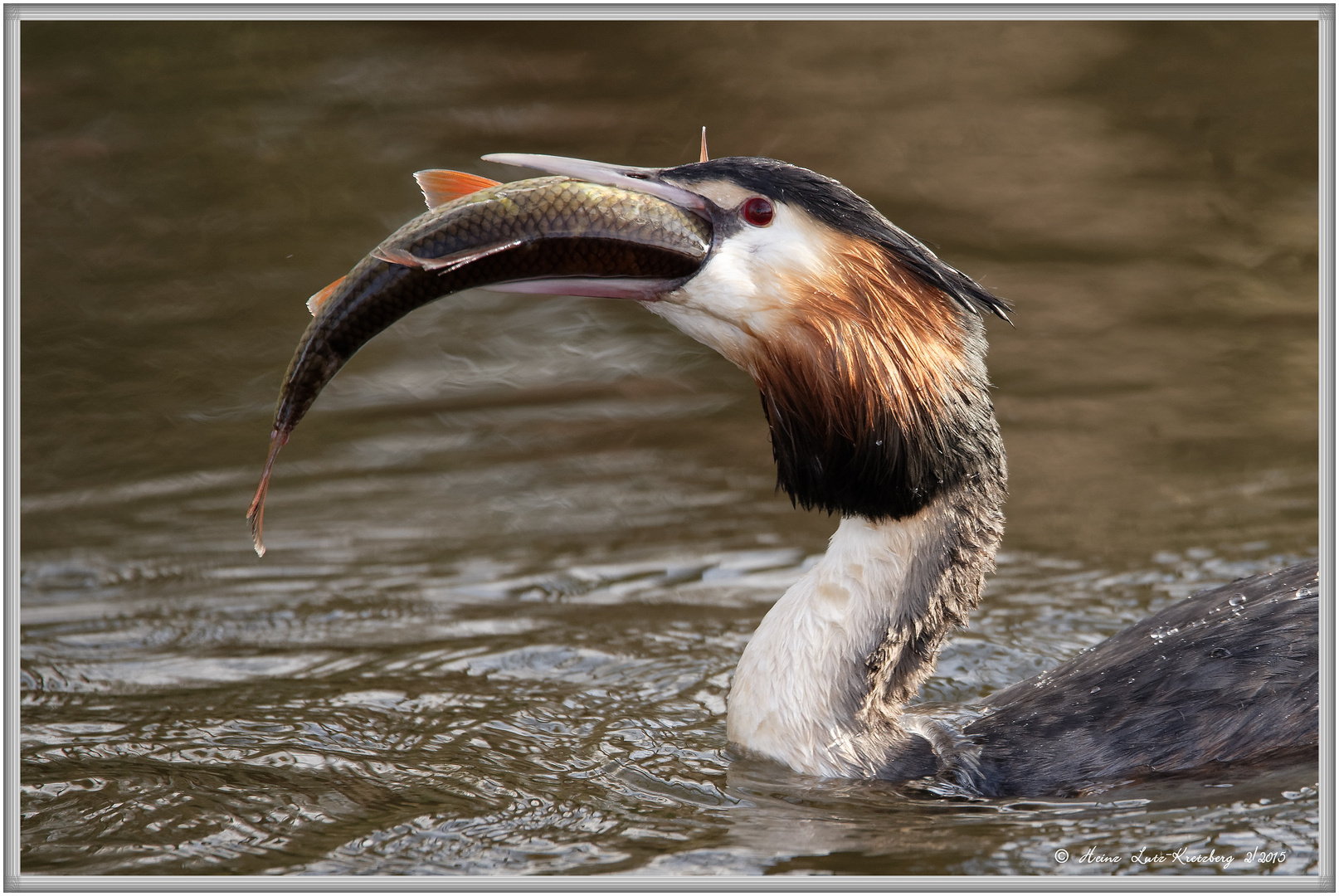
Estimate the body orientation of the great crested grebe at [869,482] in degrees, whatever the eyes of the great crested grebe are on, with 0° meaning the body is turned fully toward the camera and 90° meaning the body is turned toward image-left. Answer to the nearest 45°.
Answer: approximately 90°
